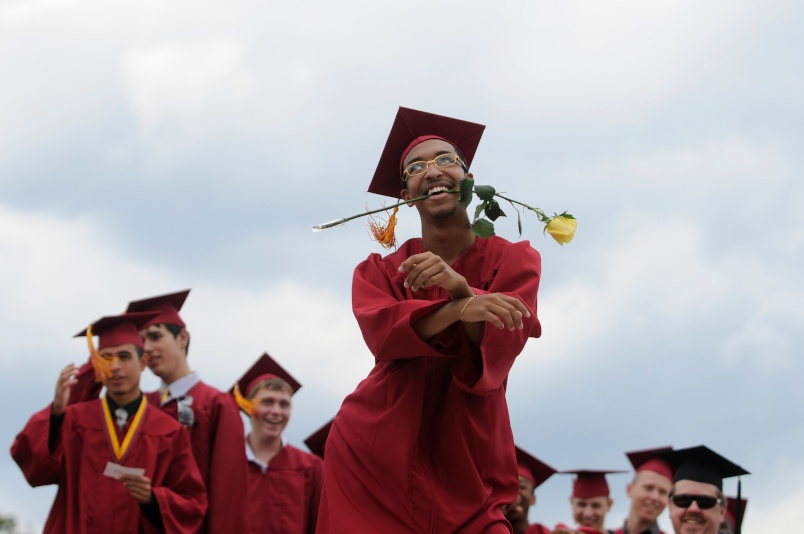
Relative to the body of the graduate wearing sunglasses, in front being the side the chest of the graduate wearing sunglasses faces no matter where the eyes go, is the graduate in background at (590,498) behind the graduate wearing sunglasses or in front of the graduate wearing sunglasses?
behind

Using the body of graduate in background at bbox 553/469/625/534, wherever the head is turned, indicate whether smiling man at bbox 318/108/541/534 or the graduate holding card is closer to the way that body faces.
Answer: the smiling man

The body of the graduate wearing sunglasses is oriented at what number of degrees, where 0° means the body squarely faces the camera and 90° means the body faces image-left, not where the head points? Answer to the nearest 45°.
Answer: approximately 0°

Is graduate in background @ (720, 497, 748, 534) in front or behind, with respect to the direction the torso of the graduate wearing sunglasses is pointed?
behind

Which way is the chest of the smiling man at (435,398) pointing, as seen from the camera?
toward the camera

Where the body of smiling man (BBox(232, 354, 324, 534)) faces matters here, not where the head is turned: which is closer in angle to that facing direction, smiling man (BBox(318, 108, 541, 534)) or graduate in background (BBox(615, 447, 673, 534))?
the smiling man

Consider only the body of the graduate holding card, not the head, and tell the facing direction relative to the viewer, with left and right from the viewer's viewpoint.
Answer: facing the viewer

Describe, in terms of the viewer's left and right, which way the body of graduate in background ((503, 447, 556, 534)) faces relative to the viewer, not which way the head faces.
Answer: facing the viewer and to the left of the viewer

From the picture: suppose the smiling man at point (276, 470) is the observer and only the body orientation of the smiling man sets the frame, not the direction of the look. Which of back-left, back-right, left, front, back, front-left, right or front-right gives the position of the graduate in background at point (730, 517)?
left

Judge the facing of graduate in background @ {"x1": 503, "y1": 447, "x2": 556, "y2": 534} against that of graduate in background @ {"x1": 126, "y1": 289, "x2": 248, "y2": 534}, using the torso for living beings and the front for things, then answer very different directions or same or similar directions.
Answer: same or similar directions

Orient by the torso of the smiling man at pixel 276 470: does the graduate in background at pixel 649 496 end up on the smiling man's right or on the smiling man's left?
on the smiling man's left

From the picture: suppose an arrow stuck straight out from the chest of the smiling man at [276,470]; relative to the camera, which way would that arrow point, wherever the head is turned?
toward the camera
